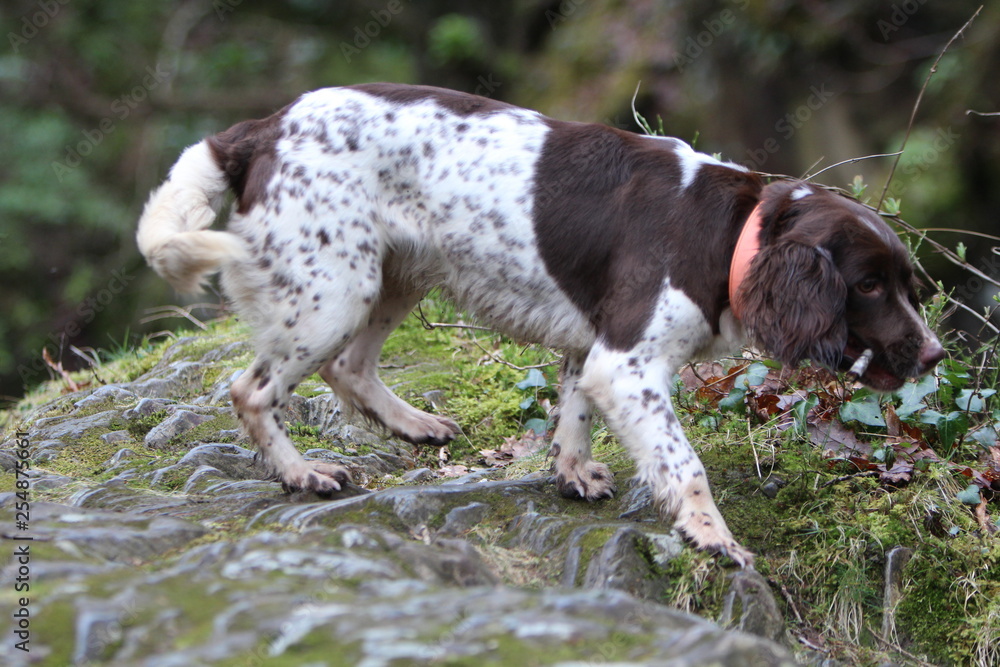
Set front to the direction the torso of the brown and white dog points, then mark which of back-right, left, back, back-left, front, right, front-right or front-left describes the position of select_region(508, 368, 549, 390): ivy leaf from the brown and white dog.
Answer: left

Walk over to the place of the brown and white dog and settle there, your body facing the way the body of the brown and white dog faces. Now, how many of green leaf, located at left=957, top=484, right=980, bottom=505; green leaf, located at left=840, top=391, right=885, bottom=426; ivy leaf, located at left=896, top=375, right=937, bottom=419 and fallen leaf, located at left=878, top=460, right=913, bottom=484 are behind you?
0

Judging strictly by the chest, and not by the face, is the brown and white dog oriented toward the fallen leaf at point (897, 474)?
yes

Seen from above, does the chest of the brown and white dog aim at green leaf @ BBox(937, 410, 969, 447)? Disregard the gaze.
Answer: yes

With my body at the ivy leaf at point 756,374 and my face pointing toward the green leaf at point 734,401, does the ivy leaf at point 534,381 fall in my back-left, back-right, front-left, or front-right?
front-right

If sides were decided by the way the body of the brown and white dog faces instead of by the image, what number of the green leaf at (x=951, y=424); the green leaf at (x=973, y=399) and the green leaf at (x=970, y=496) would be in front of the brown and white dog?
3

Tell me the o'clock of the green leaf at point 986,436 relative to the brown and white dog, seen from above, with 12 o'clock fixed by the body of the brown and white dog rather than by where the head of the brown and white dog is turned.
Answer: The green leaf is roughly at 12 o'clock from the brown and white dog.

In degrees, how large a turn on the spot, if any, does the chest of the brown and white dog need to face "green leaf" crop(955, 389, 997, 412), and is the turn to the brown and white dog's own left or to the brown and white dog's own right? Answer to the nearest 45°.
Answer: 0° — it already faces it

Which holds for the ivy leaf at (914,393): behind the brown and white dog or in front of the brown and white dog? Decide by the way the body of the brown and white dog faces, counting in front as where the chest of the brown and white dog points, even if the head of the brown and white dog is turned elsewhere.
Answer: in front

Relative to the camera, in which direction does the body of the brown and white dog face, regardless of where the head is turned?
to the viewer's right

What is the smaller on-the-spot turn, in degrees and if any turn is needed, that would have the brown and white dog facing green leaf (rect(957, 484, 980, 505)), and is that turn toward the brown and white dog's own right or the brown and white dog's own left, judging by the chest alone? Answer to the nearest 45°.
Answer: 0° — it already faces it

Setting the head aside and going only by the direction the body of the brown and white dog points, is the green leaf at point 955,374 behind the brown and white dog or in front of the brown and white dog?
in front

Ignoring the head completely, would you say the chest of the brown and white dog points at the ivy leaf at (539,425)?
no
